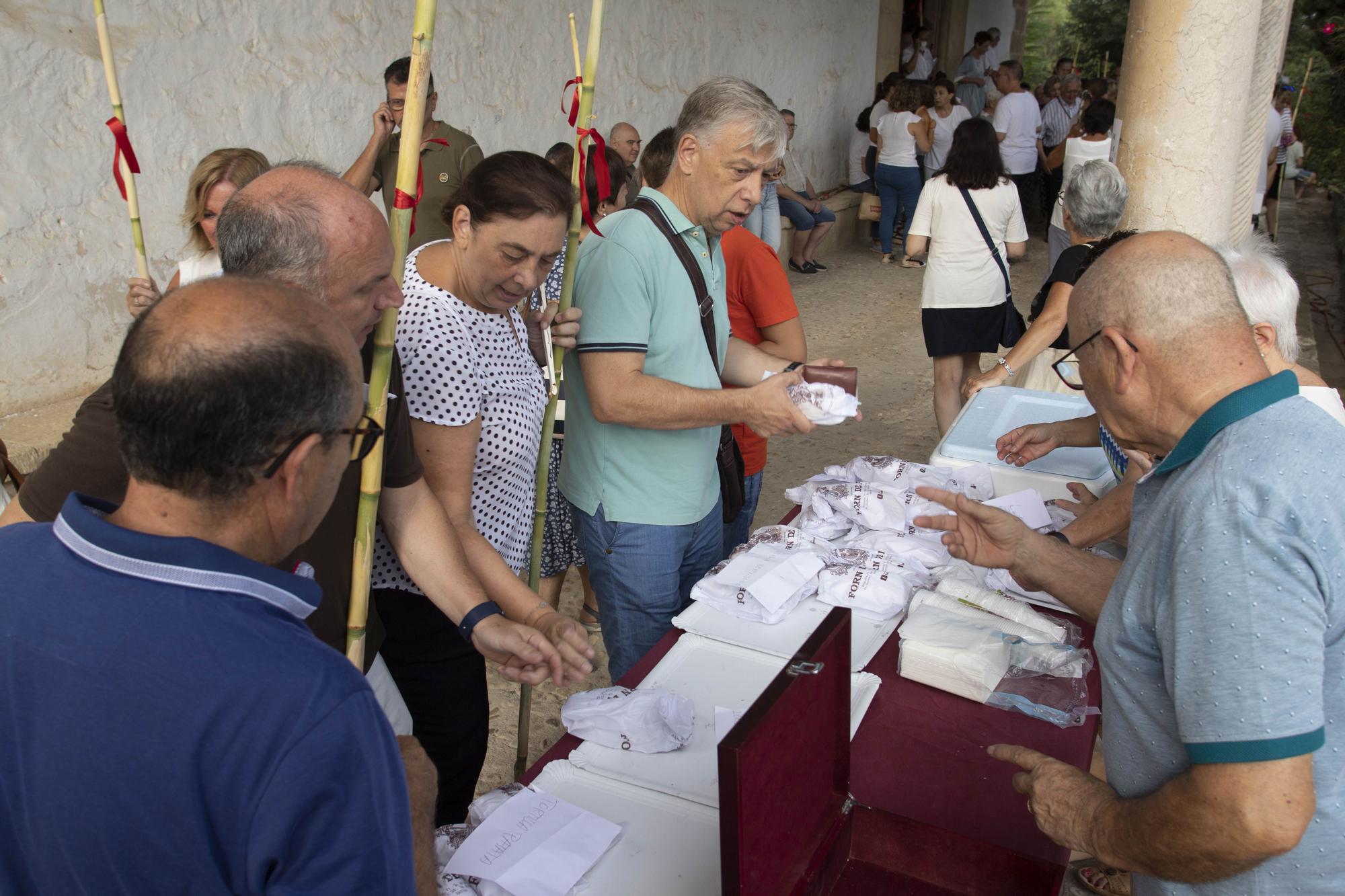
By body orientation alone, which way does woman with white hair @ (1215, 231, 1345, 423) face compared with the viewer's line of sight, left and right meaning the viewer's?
facing to the left of the viewer

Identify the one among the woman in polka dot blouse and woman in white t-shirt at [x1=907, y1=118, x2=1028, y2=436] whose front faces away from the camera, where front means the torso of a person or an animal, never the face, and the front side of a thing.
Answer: the woman in white t-shirt

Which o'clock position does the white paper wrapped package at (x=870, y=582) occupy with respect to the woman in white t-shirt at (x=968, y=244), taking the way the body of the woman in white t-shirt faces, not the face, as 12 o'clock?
The white paper wrapped package is roughly at 6 o'clock from the woman in white t-shirt.

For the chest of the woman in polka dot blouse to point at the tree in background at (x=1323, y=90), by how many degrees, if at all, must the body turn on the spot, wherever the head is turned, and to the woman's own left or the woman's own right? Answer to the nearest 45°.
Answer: approximately 90° to the woman's own left

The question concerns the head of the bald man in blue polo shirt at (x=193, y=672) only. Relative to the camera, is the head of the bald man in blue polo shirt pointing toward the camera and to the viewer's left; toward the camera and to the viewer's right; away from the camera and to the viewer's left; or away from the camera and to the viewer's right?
away from the camera and to the viewer's right

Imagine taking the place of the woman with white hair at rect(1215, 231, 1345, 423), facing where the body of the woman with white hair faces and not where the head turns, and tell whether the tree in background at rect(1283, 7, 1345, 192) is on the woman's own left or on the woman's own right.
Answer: on the woman's own right

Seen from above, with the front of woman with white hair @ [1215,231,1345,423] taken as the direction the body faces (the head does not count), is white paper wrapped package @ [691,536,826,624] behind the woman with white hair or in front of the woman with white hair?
in front

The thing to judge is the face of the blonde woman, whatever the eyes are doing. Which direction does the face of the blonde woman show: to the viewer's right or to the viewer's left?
to the viewer's right

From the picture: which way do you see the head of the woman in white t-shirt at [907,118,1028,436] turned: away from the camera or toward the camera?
away from the camera

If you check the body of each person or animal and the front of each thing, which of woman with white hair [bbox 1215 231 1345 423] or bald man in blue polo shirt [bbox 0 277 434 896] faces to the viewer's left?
the woman with white hair

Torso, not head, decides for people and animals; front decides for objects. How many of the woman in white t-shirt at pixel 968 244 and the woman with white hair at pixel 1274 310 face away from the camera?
1

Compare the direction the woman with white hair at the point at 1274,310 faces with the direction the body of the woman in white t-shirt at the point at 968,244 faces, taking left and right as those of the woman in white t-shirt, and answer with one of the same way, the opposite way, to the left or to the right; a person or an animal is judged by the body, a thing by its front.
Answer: to the left

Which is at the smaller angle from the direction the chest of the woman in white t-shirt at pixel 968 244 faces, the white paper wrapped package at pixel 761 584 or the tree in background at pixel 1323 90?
the tree in background

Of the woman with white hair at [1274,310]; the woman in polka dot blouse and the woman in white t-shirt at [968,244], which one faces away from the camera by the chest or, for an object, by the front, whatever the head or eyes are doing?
the woman in white t-shirt

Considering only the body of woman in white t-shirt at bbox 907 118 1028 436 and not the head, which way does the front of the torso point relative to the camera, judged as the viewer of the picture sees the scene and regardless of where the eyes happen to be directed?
away from the camera

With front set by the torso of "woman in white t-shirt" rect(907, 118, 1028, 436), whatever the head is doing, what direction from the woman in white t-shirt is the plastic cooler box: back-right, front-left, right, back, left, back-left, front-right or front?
back
